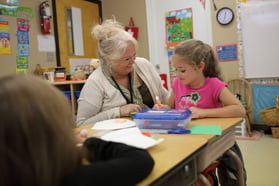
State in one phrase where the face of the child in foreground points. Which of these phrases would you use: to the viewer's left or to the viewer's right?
to the viewer's right

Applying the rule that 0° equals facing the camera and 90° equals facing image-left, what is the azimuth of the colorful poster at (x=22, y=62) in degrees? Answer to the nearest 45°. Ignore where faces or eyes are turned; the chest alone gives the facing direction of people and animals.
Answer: approximately 0°

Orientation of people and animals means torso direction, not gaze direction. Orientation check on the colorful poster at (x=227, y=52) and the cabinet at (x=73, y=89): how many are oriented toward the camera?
2

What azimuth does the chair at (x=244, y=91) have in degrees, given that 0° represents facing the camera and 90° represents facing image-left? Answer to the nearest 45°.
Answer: approximately 45°

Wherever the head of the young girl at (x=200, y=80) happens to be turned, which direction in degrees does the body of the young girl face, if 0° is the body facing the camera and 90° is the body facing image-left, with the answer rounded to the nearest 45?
approximately 45°
